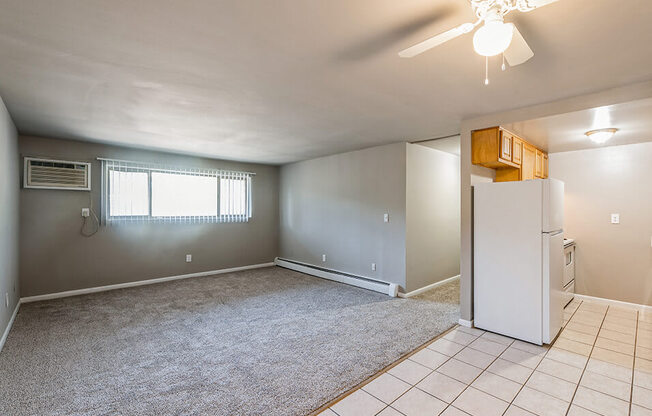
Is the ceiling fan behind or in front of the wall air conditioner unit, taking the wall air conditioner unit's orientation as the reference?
in front

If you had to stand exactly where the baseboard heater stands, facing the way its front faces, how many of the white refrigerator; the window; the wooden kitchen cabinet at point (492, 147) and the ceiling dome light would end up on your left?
3

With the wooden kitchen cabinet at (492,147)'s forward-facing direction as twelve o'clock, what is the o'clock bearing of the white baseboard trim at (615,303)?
The white baseboard trim is roughly at 9 o'clock from the wooden kitchen cabinet.

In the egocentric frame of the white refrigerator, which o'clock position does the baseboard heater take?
The baseboard heater is roughly at 5 o'clock from the white refrigerator.

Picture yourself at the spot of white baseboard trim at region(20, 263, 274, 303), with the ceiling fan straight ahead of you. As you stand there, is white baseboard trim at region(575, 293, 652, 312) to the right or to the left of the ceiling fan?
left

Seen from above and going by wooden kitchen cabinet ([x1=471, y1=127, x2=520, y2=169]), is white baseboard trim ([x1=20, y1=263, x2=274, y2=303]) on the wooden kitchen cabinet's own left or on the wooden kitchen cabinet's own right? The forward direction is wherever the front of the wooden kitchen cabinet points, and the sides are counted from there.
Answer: on the wooden kitchen cabinet's own right

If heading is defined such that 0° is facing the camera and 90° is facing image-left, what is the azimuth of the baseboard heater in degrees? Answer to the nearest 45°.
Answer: approximately 45°

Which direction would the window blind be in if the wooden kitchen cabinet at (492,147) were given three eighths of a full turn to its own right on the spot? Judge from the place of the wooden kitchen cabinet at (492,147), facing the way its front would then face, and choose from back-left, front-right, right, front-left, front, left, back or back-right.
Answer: front

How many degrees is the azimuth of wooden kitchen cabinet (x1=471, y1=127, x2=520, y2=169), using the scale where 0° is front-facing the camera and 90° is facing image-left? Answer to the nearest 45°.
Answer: approximately 315°

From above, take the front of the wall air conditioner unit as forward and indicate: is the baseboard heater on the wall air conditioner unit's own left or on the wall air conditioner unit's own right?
on the wall air conditioner unit's own left

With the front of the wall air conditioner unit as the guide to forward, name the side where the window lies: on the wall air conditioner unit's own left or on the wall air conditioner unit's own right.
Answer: on the wall air conditioner unit's own left
